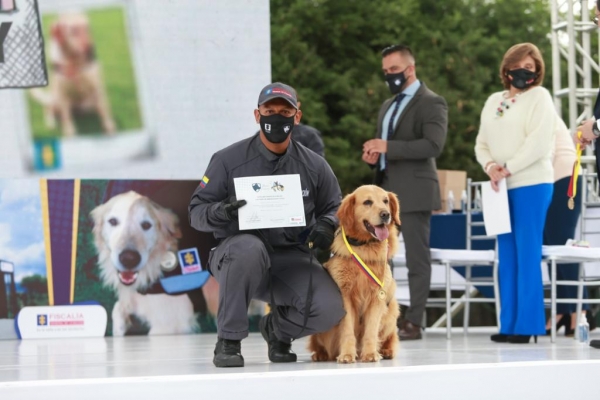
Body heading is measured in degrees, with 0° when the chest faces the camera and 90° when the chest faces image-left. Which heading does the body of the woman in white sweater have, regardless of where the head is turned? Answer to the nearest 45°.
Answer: approximately 45°

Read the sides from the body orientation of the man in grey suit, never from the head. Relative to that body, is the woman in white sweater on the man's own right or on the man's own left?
on the man's own left

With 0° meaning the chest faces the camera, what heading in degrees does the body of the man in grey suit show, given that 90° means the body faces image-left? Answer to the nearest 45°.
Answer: approximately 45°

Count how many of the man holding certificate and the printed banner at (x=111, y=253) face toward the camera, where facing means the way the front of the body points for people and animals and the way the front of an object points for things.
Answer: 2

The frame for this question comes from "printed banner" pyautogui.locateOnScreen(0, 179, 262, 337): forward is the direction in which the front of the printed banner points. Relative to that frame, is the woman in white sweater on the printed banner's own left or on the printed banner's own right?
on the printed banner's own left

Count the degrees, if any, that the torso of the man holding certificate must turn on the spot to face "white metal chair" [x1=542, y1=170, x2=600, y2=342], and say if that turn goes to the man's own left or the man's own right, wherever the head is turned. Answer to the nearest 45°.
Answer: approximately 135° to the man's own left

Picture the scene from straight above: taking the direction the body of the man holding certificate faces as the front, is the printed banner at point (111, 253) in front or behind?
behind

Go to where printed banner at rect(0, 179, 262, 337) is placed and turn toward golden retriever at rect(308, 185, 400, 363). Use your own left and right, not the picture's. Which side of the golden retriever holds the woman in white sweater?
left

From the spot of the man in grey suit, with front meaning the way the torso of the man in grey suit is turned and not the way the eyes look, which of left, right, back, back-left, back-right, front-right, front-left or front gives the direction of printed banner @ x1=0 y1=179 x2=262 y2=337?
front-right

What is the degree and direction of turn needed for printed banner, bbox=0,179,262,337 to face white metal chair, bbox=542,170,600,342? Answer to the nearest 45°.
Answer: approximately 90° to its left
